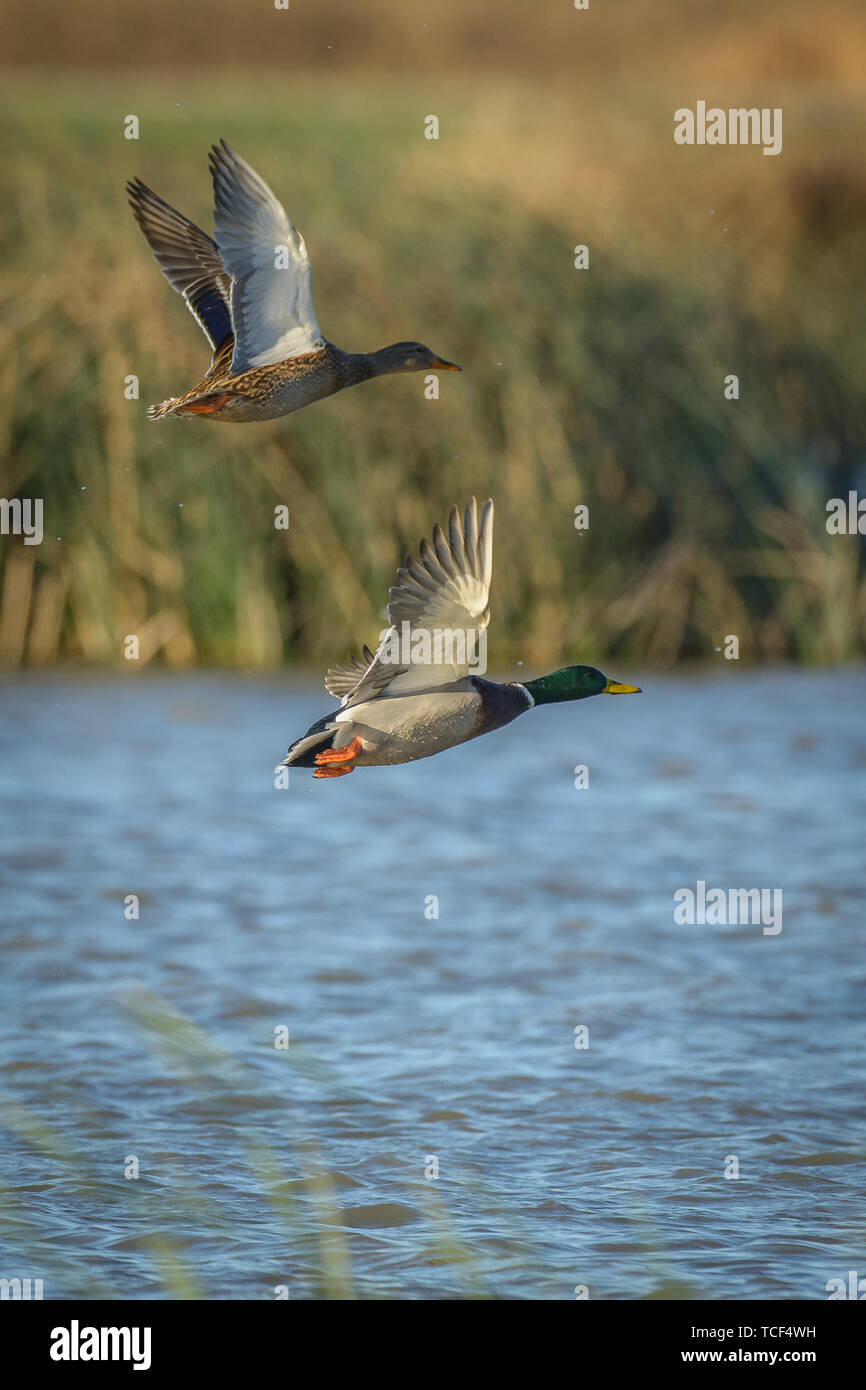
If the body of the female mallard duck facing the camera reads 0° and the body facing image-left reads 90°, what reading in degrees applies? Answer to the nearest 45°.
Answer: approximately 270°

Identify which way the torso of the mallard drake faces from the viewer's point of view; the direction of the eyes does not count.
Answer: to the viewer's right

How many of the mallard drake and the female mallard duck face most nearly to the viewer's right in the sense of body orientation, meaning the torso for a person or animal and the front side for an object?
2
